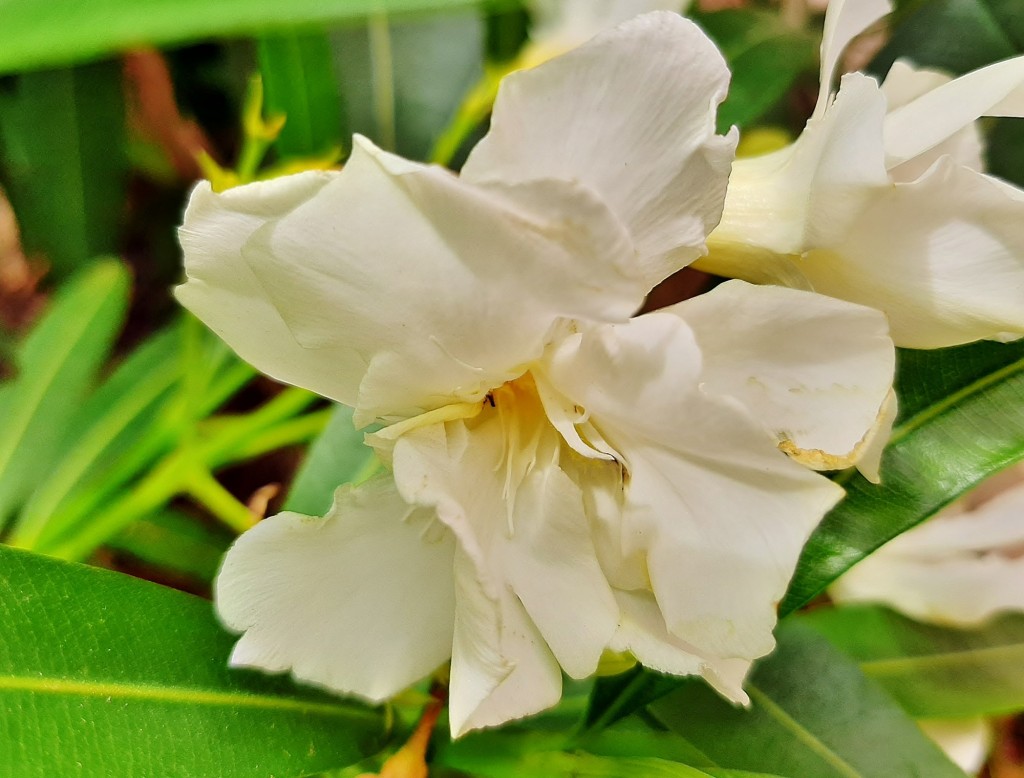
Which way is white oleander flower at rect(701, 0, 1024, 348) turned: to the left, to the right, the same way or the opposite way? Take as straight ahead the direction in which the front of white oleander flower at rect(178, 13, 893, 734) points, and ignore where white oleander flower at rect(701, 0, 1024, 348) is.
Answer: to the left

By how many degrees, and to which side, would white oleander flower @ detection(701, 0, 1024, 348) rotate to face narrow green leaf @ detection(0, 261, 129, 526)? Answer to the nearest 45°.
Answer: approximately 180°

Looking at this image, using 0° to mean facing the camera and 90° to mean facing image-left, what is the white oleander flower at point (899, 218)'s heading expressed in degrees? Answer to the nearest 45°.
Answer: approximately 270°

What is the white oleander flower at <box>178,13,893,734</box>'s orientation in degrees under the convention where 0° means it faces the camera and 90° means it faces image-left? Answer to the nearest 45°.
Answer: approximately 0°

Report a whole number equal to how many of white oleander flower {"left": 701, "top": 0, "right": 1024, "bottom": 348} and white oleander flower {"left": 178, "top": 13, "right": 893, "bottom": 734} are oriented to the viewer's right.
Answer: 1

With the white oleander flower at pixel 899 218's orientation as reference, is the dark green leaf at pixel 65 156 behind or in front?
behind
